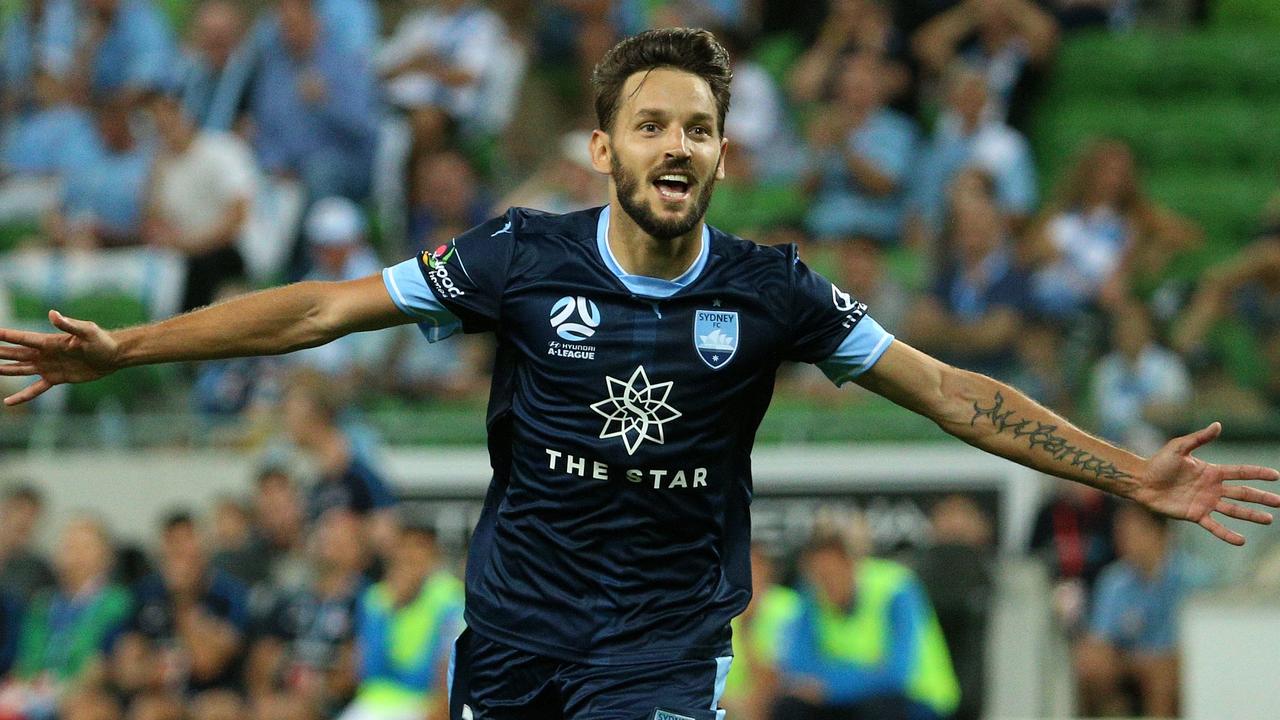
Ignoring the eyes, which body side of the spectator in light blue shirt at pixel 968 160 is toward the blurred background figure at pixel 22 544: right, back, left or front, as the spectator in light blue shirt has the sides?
right

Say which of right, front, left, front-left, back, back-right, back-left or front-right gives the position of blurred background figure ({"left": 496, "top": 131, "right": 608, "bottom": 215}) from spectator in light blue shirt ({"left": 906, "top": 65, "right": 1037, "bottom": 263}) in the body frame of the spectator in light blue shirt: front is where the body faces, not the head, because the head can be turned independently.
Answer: right

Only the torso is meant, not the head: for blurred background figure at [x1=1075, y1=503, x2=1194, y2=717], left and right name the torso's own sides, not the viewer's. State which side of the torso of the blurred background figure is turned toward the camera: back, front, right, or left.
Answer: front

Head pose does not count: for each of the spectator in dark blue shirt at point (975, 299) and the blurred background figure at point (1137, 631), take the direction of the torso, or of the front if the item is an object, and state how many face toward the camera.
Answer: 2

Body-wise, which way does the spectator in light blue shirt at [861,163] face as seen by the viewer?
toward the camera

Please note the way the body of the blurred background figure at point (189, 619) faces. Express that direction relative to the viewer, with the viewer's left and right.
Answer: facing the viewer

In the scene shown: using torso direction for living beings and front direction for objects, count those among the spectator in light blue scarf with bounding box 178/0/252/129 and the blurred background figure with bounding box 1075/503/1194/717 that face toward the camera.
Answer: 2

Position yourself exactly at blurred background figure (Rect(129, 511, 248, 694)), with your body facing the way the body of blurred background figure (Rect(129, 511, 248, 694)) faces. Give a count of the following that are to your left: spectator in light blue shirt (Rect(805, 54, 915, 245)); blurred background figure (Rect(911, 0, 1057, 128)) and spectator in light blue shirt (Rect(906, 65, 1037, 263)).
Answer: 3

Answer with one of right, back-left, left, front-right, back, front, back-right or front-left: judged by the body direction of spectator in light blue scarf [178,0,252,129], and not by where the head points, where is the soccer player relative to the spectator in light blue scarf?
front
